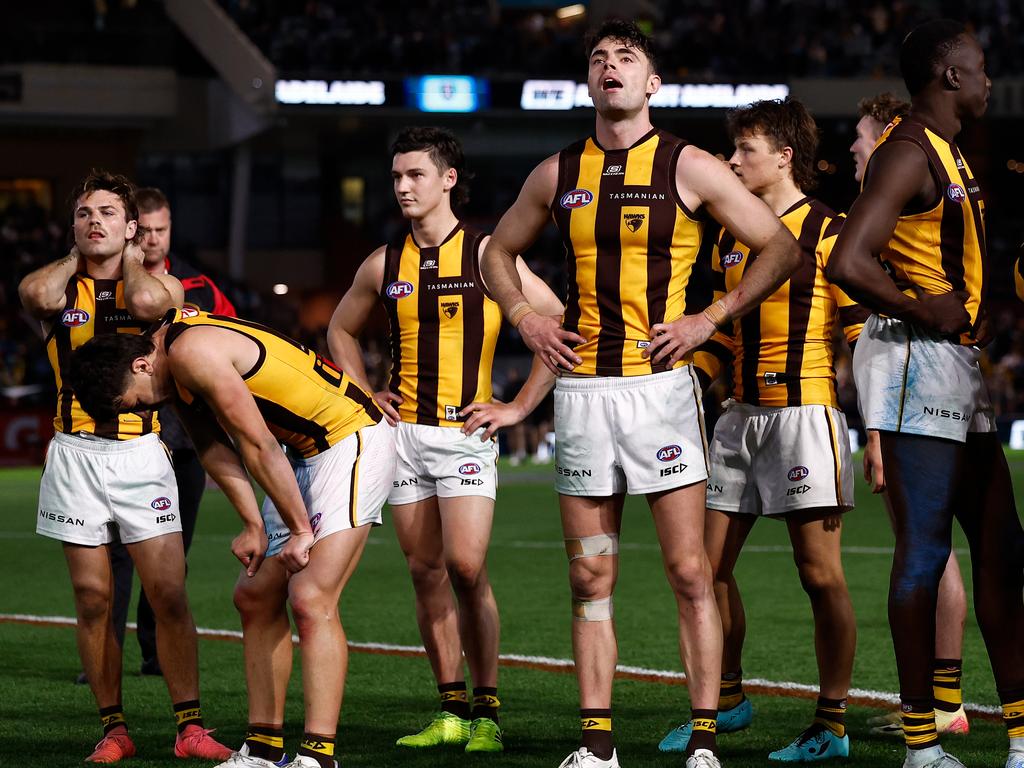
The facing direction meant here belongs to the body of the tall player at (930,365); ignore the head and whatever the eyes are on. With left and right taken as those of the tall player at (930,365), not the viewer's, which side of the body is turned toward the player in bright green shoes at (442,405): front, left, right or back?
back

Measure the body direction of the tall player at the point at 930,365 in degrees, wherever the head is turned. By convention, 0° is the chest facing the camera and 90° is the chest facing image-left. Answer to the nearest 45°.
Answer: approximately 315°

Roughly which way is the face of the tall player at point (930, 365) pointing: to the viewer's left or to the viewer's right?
to the viewer's right

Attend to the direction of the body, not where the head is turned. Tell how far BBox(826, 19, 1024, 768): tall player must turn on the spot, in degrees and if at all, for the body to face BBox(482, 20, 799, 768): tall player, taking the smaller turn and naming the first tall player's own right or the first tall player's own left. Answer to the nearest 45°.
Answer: approximately 135° to the first tall player's own right
